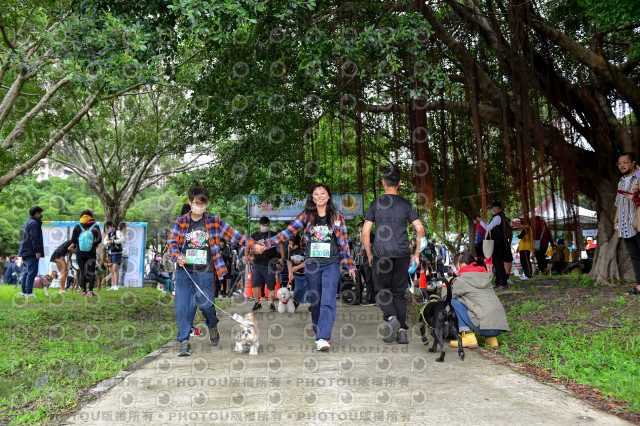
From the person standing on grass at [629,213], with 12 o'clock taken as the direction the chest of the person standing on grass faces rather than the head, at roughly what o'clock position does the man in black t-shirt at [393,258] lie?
The man in black t-shirt is roughly at 12 o'clock from the person standing on grass.

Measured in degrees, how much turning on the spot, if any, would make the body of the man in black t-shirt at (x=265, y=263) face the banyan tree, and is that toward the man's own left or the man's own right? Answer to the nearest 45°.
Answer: approximately 90° to the man's own left

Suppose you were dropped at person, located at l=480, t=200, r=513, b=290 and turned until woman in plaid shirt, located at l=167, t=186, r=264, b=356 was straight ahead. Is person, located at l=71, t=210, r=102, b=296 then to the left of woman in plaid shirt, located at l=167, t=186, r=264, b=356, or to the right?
right

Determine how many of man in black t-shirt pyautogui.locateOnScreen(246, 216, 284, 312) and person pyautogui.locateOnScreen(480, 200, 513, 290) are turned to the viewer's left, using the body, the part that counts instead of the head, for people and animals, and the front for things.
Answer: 1

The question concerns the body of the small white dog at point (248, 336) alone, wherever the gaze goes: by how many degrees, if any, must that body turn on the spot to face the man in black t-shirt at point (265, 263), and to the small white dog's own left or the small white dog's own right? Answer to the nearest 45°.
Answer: approximately 180°

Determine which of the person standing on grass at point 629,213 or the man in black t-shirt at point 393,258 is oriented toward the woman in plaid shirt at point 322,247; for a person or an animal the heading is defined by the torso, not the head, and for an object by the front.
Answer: the person standing on grass

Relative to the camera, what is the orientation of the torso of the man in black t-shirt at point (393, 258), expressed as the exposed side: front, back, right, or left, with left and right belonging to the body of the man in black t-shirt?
back

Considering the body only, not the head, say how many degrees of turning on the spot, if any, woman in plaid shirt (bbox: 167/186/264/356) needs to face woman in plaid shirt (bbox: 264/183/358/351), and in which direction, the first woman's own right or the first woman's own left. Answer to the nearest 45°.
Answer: approximately 90° to the first woman's own left

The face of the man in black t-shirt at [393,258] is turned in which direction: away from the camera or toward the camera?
away from the camera

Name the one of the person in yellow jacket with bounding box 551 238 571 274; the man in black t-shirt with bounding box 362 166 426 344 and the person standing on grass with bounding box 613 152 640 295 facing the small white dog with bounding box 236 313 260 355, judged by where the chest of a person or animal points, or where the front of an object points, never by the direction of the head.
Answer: the person standing on grass

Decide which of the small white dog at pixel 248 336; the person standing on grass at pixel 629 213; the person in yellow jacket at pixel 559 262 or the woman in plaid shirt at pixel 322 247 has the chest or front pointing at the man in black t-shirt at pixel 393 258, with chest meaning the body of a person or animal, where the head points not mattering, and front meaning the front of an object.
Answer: the person standing on grass
